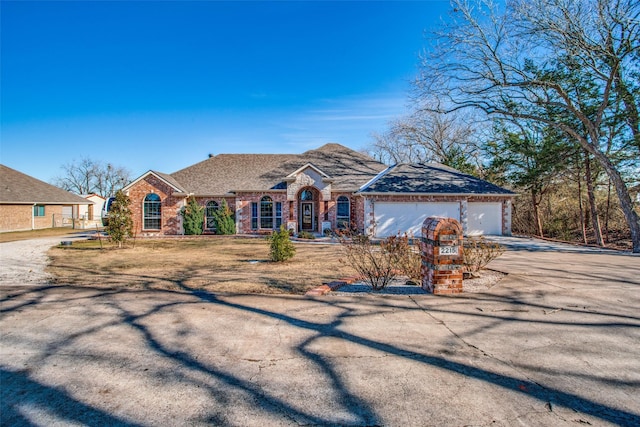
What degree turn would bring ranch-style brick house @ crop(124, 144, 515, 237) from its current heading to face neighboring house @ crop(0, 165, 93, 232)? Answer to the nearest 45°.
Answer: approximately 90° to its right

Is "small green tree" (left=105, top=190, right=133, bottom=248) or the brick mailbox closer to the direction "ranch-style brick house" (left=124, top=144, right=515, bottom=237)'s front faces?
the brick mailbox

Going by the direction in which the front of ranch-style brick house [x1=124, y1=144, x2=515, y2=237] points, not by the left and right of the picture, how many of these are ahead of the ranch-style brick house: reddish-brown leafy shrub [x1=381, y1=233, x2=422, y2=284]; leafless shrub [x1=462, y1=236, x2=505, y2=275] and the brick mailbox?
3

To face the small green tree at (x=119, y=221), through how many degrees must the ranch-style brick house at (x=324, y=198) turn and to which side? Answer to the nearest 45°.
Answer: approximately 45° to its right

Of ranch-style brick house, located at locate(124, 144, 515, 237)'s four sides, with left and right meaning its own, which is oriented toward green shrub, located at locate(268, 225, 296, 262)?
front

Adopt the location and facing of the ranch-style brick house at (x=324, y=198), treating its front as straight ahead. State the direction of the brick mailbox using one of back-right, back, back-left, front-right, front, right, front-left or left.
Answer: front

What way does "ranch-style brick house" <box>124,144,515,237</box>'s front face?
toward the camera

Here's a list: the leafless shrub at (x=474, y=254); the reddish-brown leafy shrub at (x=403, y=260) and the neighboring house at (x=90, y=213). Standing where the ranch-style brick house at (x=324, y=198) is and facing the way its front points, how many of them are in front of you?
2

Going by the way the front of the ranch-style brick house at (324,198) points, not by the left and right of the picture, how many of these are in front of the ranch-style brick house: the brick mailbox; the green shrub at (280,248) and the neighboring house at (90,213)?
2

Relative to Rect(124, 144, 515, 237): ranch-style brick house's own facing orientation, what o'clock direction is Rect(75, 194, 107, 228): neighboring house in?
The neighboring house is roughly at 4 o'clock from the ranch-style brick house.

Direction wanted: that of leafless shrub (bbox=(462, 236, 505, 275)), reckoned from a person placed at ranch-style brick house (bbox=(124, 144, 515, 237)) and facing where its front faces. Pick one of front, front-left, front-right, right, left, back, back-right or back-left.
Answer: front

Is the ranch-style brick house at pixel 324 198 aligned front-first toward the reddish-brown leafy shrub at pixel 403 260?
yes
